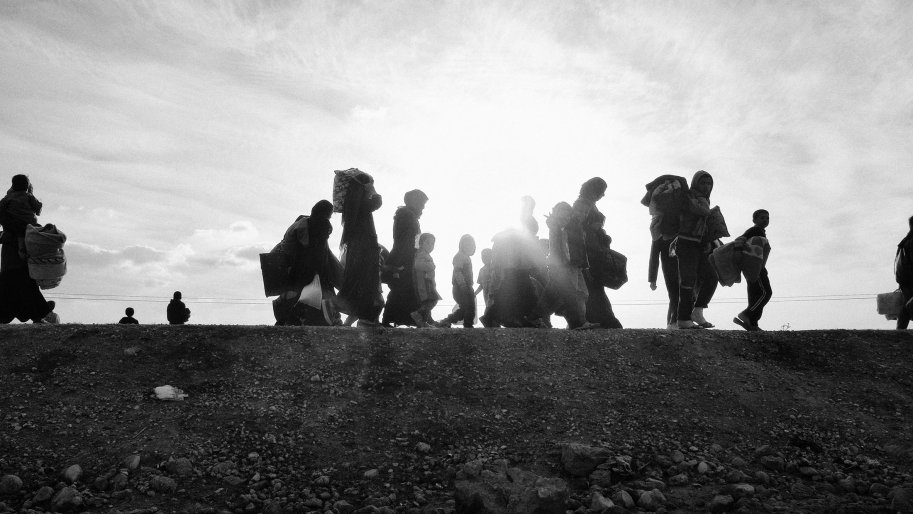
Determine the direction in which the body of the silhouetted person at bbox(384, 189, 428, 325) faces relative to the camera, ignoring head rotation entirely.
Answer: to the viewer's right

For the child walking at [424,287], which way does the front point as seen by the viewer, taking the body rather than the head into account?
to the viewer's right

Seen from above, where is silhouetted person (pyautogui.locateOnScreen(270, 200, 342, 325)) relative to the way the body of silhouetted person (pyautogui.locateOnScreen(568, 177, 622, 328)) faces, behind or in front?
behind

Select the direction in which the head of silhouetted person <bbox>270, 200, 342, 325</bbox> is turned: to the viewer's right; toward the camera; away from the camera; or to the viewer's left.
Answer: to the viewer's right

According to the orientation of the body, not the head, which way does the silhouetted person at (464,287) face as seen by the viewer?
to the viewer's right
